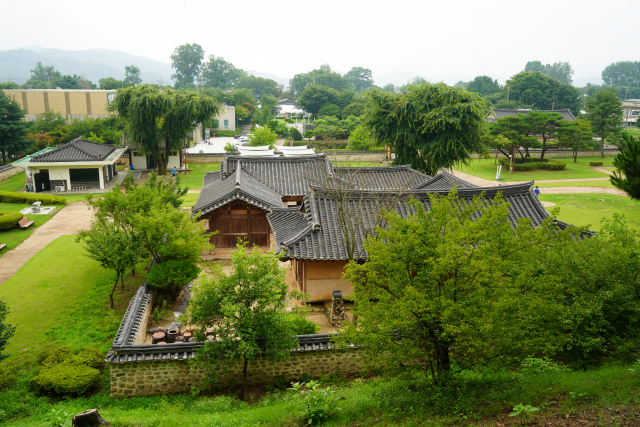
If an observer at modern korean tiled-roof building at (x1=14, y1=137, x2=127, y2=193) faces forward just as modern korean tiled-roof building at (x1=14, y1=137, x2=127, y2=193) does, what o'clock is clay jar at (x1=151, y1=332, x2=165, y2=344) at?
The clay jar is roughly at 12 o'clock from the modern korean tiled-roof building.

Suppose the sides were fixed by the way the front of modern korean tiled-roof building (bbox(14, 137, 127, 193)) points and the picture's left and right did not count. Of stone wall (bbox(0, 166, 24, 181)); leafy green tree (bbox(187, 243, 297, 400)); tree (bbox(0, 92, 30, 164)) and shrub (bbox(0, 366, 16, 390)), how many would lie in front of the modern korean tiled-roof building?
2

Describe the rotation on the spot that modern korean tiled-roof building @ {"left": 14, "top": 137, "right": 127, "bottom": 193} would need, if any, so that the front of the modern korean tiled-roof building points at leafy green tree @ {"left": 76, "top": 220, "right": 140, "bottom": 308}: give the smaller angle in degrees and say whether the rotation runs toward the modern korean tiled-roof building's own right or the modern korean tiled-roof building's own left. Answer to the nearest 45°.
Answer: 0° — it already faces it

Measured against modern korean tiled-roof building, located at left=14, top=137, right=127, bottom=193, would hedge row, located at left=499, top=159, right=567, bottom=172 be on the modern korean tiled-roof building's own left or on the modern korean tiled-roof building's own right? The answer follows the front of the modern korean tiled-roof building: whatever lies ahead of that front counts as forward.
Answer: on the modern korean tiled-roof building's own left

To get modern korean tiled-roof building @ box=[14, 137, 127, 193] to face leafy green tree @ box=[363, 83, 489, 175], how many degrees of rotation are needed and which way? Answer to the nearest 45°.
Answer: approximately 45° to its left

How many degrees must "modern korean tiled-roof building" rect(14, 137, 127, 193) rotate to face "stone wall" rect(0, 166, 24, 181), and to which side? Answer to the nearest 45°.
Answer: approximately 135° to its right

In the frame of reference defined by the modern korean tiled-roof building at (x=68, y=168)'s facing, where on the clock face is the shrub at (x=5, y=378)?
The shrub is roughly at 12 o'clock from the modern korean tiled-roof building.

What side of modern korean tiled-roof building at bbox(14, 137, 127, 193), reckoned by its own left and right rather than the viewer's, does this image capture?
front

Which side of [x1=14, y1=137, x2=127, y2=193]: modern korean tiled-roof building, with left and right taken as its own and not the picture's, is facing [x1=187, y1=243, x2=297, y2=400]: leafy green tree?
front

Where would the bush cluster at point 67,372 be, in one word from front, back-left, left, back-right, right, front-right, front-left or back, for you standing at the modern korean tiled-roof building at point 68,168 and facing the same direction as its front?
front

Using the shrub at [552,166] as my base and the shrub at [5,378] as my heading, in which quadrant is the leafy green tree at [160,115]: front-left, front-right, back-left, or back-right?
front-right

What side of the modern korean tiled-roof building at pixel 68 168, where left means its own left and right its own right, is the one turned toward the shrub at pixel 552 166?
left

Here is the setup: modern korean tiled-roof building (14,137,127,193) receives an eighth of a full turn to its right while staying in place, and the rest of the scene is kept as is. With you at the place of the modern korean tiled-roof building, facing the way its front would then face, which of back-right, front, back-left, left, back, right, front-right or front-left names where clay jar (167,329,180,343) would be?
front-left

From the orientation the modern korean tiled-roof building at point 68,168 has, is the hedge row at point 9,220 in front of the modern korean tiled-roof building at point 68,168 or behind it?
in front
